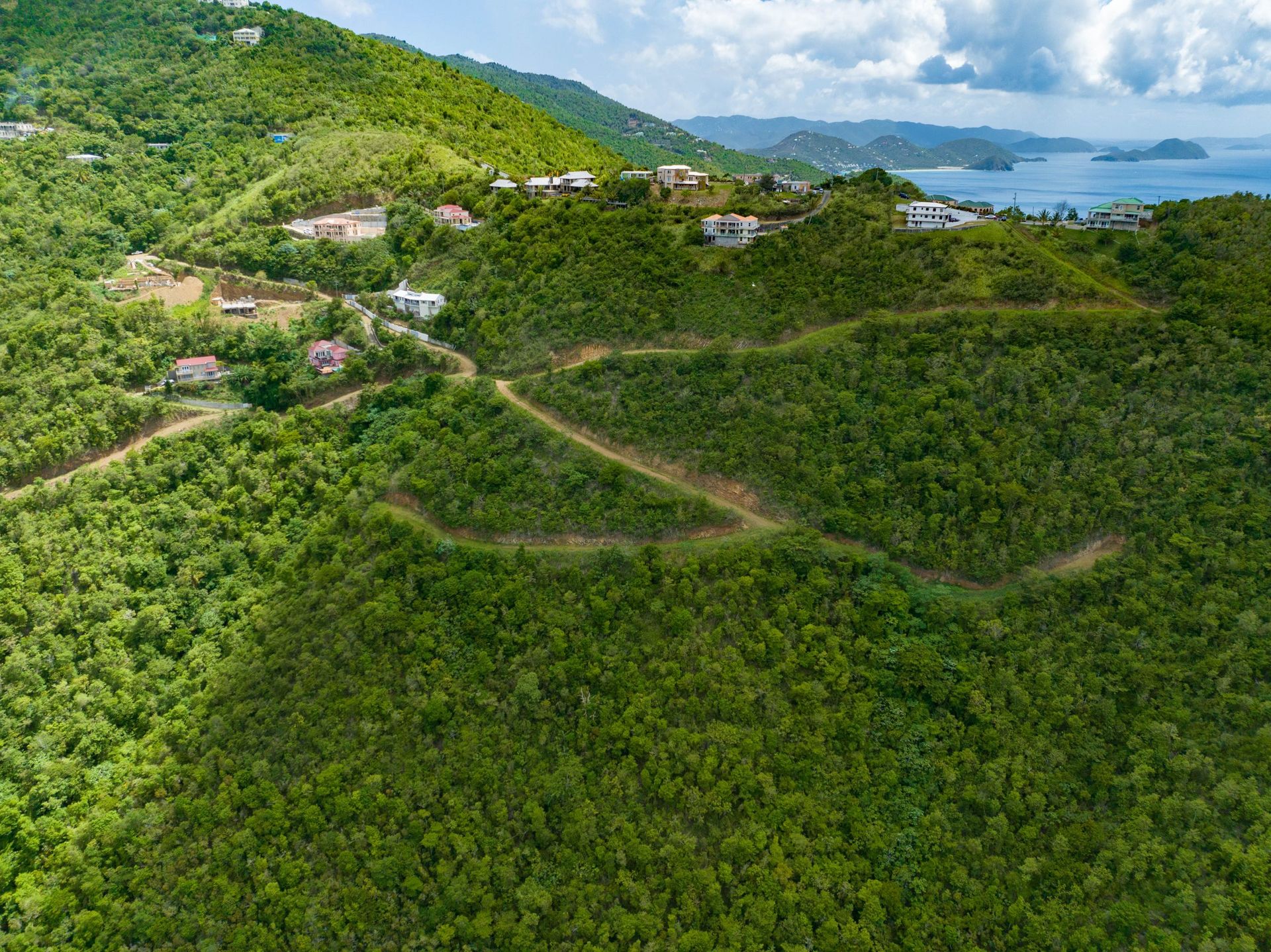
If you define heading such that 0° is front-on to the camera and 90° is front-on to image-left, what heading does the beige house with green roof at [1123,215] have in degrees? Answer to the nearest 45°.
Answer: approximately 0°

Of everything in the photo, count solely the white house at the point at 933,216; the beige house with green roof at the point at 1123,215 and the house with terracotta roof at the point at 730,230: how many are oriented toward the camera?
3

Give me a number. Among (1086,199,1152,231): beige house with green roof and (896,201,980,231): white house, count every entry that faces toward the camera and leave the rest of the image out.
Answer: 2

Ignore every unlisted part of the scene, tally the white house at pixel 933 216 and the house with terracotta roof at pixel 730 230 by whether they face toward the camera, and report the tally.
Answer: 2

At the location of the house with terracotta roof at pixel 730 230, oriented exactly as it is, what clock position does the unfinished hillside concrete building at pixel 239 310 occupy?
The unfinished hillside concrete building is roughly at 3 o'clock from the house with terracotta roof.

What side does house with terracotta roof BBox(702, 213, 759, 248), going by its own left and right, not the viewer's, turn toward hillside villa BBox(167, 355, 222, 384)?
right

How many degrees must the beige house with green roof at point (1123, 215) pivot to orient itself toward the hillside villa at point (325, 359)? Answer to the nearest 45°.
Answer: approximately 45° to its right

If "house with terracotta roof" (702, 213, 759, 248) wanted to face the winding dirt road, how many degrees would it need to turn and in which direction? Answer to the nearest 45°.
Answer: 0° — it already faces it

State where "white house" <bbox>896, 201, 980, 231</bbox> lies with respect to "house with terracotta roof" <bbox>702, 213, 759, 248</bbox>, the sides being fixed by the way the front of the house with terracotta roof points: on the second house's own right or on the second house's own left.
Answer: on the second house's own left

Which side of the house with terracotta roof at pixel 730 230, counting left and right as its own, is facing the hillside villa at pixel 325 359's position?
right

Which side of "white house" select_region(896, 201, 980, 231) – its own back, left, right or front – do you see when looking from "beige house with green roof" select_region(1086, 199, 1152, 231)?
left
